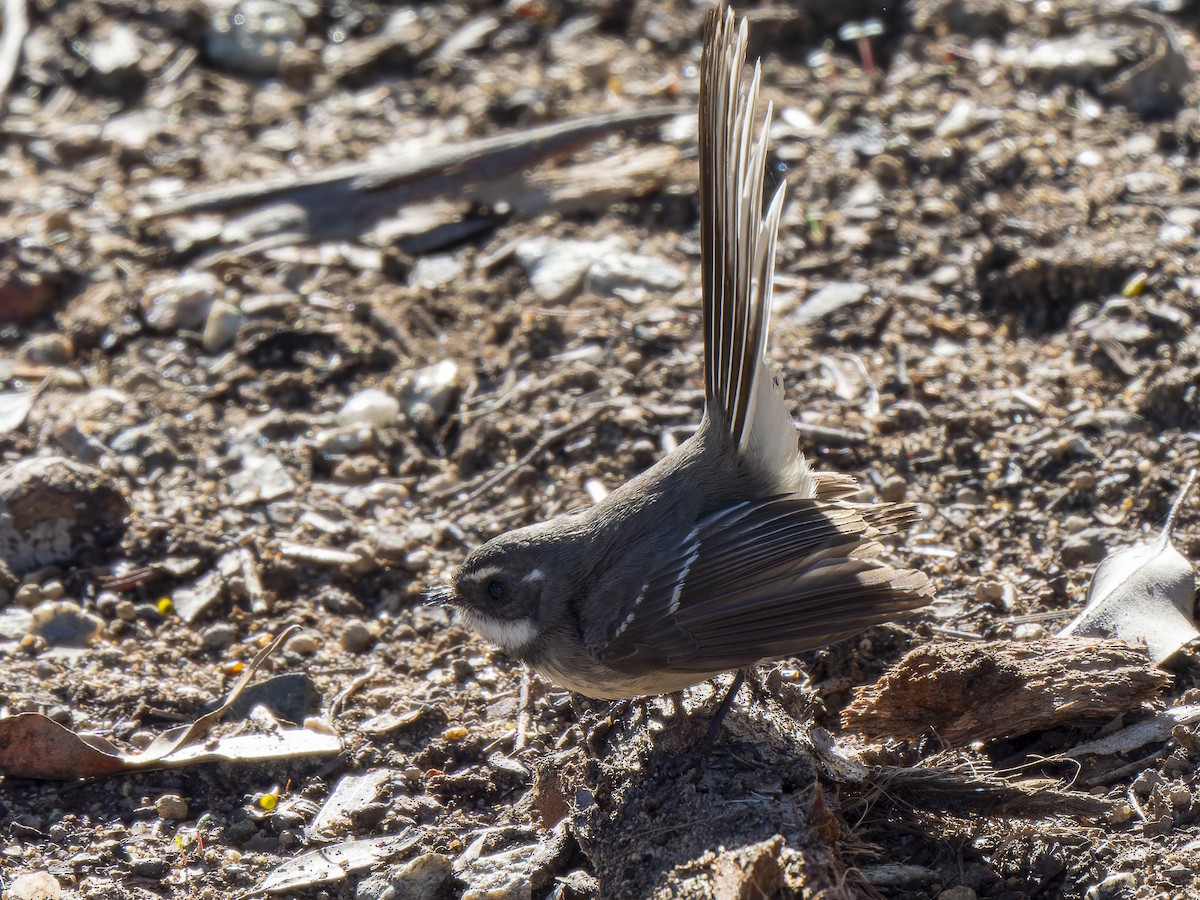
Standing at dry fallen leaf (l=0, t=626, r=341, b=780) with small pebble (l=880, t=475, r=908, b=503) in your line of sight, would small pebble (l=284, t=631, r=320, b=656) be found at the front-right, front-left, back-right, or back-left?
front-left

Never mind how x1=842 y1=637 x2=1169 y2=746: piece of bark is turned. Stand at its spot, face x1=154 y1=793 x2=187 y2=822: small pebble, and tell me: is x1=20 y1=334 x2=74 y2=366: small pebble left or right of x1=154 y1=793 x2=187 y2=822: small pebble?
right

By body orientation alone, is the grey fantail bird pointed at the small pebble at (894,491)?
no

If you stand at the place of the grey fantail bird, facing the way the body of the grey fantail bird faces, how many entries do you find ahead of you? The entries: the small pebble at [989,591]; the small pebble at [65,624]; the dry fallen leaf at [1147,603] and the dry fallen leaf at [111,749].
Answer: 2

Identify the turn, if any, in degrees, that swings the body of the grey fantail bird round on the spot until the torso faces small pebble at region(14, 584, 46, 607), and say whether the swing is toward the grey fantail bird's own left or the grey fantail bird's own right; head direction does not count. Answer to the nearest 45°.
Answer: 0° — it already faces it

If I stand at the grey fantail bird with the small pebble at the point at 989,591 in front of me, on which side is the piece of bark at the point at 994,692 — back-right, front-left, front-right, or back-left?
front-right

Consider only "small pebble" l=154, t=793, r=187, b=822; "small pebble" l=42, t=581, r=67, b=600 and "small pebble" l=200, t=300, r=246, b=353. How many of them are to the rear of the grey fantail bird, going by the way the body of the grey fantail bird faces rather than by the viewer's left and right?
0

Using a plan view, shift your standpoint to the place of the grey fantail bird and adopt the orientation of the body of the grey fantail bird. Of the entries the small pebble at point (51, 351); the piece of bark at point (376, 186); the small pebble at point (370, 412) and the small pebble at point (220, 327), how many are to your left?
0

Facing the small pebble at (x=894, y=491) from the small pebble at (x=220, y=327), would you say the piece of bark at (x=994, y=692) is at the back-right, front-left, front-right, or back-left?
front-right

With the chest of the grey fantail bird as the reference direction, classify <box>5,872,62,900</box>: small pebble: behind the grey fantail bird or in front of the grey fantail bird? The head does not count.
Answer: in front

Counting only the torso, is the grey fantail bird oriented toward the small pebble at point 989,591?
no

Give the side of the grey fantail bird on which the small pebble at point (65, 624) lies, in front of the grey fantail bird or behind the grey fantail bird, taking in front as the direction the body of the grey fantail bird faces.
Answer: in front

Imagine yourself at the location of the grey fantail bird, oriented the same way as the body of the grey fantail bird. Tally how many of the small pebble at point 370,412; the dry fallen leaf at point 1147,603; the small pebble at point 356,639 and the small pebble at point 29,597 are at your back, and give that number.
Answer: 1

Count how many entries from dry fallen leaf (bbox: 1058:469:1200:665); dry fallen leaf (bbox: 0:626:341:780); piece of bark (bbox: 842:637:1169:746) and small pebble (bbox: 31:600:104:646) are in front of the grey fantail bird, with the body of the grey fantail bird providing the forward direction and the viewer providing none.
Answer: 2

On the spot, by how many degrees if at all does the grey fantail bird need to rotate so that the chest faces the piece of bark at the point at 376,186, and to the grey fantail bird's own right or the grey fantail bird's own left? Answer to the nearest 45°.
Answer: approximately 45° to the grey fantail bird's own right

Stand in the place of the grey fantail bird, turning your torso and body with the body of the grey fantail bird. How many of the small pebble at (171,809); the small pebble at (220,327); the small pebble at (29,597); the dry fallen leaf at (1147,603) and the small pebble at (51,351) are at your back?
1

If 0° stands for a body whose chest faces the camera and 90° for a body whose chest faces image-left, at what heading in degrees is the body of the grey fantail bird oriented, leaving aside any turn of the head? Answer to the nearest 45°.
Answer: approximately 90°
